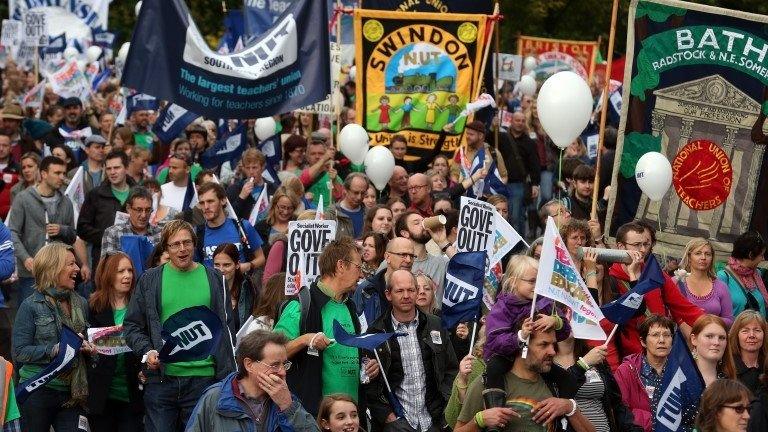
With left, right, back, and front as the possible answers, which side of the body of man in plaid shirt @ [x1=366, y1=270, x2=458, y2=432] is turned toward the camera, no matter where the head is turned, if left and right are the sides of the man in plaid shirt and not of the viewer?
front

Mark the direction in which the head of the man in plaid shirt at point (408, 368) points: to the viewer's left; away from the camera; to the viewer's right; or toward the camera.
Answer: toward the camera

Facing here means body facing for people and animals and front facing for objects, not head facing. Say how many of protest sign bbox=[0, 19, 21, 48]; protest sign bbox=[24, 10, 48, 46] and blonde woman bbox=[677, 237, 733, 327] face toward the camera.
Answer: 3

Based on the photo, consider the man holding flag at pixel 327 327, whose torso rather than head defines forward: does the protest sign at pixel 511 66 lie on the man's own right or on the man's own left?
on the man's own left

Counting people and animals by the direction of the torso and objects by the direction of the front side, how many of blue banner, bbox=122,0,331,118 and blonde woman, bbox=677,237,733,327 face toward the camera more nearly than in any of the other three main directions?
2

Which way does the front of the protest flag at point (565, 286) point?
toward the camera

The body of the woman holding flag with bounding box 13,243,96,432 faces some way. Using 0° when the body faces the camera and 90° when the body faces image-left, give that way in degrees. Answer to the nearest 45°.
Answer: approximately 315°

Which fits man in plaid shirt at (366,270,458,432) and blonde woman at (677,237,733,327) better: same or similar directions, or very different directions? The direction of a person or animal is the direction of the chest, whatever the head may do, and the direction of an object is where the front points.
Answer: same or similar directions

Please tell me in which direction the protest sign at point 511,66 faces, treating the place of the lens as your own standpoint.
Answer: facing the viewer

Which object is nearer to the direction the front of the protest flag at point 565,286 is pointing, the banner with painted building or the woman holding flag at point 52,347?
the woman holding flag
